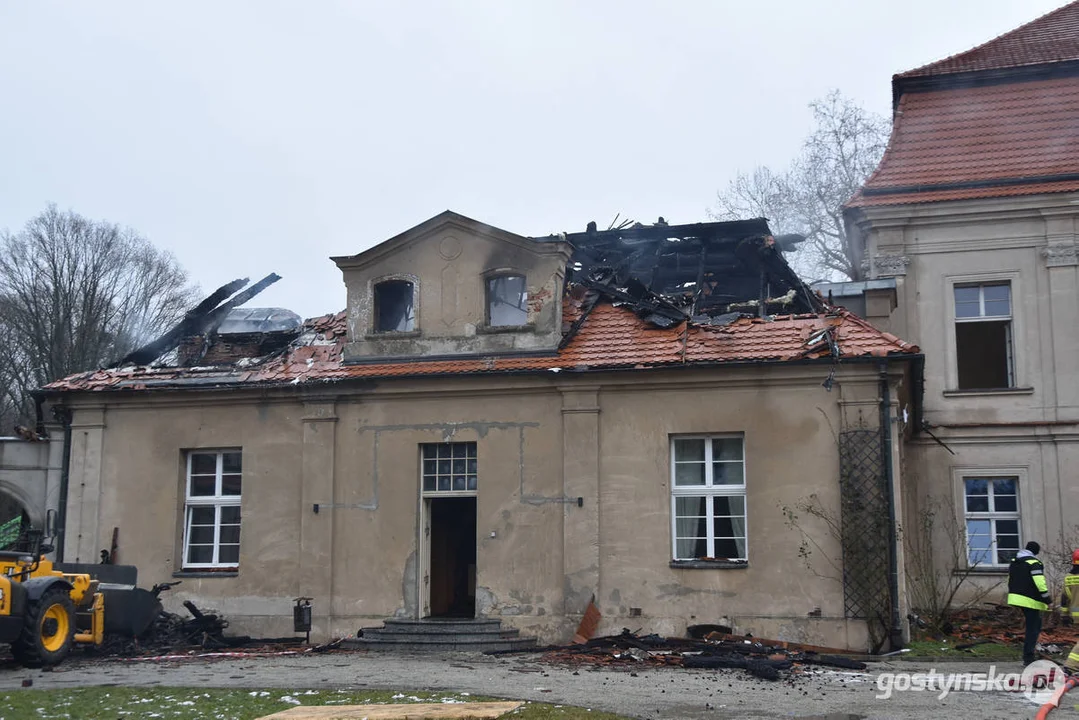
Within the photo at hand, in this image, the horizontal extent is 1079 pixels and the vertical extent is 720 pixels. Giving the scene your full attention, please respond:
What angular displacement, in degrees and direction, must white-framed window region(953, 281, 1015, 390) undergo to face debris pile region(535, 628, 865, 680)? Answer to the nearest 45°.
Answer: approximately 45° to its right

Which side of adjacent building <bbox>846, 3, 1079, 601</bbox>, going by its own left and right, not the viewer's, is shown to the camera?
front

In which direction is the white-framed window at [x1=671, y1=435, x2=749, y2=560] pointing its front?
toward the camera

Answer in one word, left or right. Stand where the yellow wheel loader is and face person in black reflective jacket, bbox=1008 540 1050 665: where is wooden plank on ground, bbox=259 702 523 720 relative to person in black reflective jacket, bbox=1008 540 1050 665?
right

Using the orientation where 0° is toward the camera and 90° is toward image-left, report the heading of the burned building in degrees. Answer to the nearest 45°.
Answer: approximately 0°

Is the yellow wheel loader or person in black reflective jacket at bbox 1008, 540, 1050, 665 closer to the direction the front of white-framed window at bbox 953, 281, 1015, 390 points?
the person in black reflective jacket

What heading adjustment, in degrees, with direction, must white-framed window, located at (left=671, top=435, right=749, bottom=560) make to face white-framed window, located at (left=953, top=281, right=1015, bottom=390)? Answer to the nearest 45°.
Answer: approximately 135° to its left

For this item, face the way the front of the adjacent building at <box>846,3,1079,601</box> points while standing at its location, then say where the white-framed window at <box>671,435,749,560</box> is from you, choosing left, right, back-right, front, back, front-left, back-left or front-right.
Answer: front-right

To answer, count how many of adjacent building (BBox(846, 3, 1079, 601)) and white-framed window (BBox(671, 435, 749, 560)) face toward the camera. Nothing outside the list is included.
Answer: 2

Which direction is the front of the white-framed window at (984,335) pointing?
toward the camera

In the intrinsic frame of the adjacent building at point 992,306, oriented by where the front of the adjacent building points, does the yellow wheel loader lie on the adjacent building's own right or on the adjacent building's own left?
on the adjacent building's own right

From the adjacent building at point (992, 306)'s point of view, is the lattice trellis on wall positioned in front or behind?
in front

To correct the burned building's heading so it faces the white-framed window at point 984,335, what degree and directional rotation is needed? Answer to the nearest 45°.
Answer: approximately 90° to its left

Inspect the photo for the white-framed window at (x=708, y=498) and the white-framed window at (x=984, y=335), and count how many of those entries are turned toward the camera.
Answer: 2

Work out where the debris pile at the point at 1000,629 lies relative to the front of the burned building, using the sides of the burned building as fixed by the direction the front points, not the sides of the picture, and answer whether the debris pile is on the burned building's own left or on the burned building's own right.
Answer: on the burned building's own left
